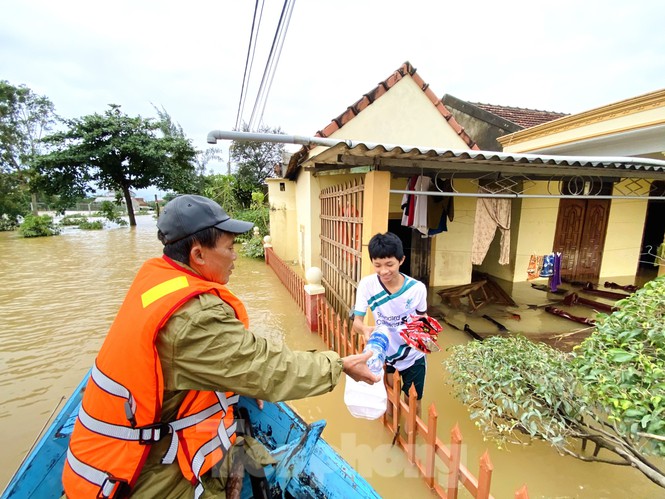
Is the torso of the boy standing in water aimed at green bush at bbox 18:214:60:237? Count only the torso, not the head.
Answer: no

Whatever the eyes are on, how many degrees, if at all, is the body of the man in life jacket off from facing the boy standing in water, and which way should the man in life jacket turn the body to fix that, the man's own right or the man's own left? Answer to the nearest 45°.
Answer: approximately 45° to the man's own left

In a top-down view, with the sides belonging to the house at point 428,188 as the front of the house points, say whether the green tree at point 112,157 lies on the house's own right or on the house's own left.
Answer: on the house's own right

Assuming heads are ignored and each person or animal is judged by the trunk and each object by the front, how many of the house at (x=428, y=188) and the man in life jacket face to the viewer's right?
1

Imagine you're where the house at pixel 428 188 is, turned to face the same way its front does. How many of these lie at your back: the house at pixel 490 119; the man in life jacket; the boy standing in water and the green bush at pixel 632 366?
1

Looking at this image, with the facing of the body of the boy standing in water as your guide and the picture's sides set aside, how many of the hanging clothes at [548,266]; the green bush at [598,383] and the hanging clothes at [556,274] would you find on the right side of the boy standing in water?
0

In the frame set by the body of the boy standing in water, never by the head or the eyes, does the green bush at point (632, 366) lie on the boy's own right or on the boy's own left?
on the boy's own left

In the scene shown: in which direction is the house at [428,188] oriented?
toward the camera

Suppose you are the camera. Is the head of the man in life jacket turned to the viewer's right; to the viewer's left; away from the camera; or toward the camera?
to the viewer's right

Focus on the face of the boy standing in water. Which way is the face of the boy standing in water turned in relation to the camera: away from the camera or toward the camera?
toward the camera

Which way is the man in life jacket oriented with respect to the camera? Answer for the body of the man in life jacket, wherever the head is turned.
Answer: to the viewer's right

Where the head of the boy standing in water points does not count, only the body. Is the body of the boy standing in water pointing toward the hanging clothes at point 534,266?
no

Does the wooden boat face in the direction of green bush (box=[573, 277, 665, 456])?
no

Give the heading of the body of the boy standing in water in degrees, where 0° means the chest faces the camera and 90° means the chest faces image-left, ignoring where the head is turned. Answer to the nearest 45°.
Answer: approximately 0°
